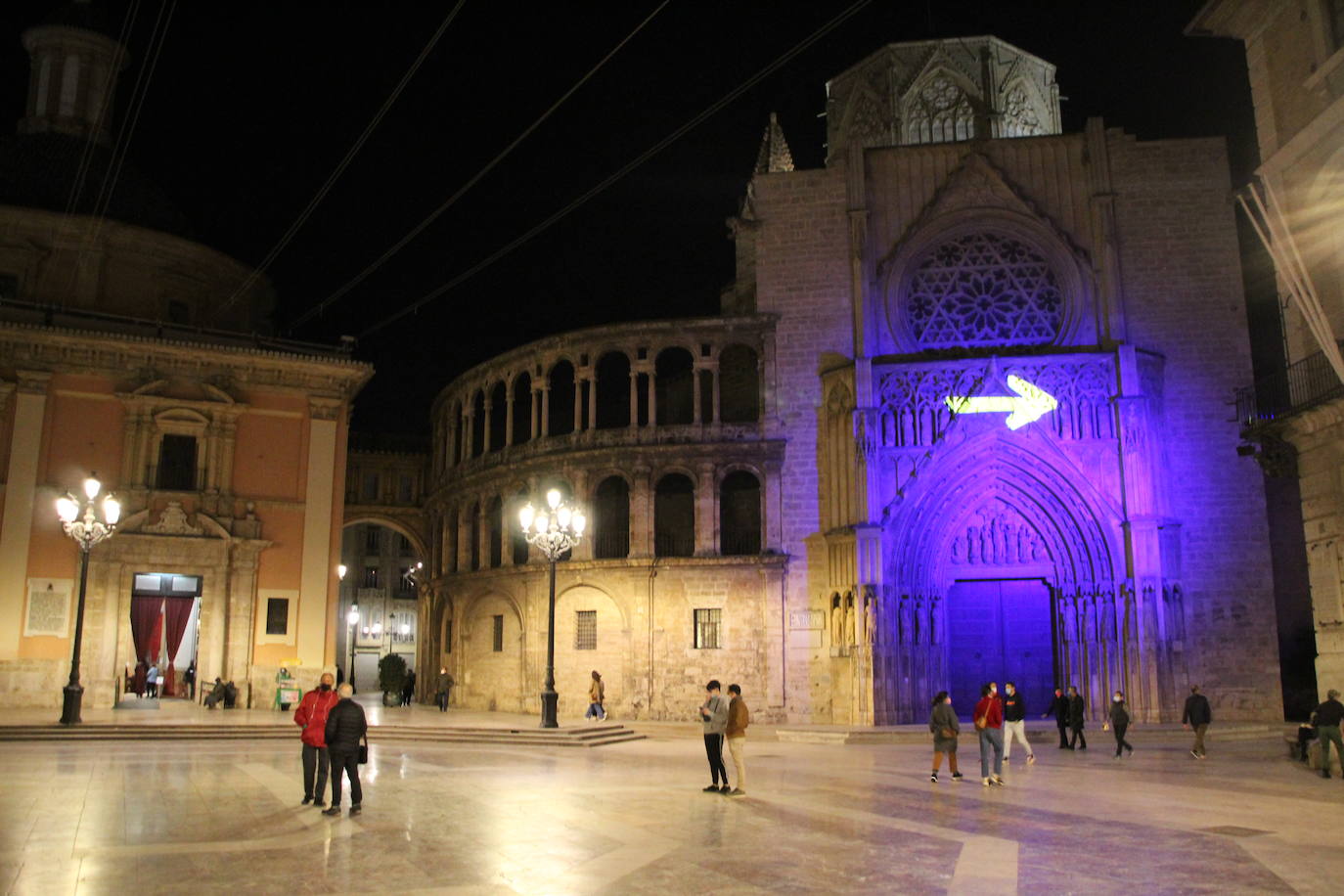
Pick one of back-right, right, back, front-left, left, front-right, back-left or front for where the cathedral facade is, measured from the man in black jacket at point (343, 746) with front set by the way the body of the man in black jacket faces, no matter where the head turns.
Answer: front-right

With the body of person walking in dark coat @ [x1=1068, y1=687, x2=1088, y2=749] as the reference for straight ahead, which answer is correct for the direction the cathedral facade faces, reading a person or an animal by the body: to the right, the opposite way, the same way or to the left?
the opposite way

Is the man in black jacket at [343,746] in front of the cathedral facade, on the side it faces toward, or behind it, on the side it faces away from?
in front

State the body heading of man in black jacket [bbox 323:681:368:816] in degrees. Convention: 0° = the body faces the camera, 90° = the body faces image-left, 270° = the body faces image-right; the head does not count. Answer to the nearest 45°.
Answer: approximately 180°

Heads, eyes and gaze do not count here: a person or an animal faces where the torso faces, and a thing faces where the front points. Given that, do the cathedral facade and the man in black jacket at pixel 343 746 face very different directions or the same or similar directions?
very different directions

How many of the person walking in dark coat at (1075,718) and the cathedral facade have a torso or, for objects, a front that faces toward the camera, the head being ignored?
1

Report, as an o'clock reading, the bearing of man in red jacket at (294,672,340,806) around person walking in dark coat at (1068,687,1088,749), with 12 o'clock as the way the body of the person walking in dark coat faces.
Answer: The man in red jacket is roughly at 7 o'clock from the person walking in dark coat.

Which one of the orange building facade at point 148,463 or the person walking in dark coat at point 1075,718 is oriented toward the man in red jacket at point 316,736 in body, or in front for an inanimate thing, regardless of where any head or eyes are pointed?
the orange building facade
